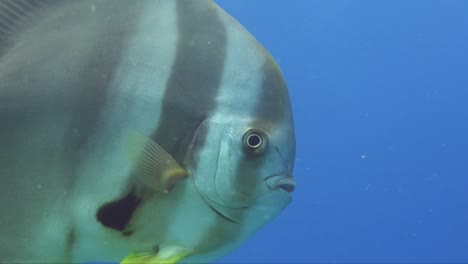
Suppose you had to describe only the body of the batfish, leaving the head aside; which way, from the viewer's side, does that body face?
to the viewer's right
